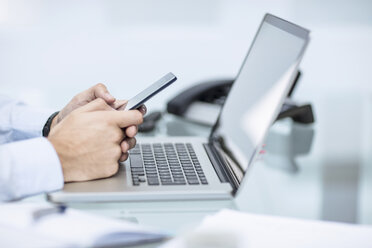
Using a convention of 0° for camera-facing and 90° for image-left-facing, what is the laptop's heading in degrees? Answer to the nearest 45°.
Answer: approximately 90°
